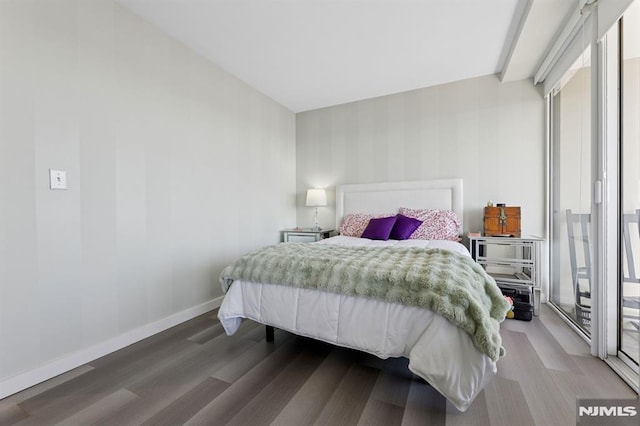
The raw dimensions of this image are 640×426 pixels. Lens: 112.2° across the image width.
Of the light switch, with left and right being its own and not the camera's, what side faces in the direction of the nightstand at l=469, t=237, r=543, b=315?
front

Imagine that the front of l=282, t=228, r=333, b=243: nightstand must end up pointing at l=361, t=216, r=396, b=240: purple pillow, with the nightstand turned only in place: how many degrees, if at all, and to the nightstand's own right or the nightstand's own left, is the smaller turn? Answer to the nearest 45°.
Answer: approximately 45° to the nightstand's own left

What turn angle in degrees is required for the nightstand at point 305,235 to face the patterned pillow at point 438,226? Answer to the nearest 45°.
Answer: approximately 45° to its left

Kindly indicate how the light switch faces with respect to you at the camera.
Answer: facing the viewer and to the right of the viewer

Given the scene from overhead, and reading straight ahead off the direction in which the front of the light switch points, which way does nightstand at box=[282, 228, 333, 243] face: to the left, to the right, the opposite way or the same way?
to the right

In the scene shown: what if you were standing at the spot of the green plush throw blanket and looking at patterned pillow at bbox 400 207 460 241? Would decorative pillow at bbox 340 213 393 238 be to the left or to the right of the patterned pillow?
left

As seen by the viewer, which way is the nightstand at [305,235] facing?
toward the camera

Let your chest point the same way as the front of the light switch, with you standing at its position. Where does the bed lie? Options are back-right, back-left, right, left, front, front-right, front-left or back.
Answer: front

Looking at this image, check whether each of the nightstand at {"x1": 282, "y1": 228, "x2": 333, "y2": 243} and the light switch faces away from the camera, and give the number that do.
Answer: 0

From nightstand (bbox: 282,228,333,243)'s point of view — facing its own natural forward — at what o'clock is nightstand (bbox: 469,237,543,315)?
nightstand (bbox: 469,237,543,315) is roughly at 10 o'clock from nightstand (bbox: 282,228,333,243).

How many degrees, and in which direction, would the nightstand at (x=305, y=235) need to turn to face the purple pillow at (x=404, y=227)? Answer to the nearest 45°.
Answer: approximately 45° to its left

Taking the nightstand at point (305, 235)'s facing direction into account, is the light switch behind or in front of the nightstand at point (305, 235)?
in front

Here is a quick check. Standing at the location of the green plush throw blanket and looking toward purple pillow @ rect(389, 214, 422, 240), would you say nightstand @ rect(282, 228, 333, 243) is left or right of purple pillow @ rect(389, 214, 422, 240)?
left
